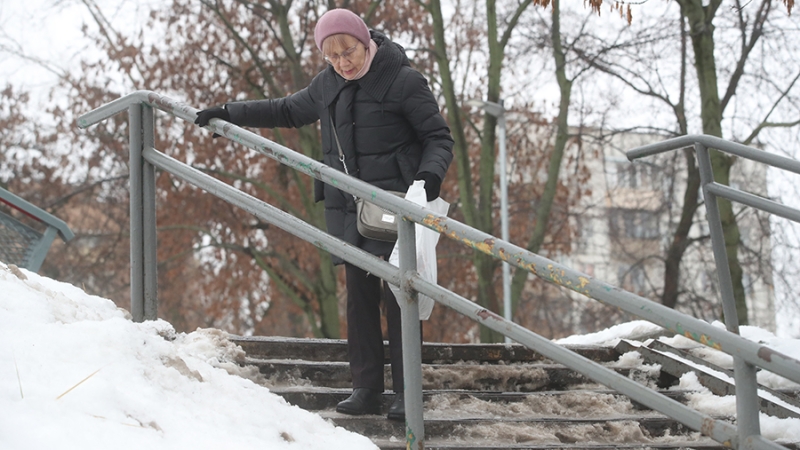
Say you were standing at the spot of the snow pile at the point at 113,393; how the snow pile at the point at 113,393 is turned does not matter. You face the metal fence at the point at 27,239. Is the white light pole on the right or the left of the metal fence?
right

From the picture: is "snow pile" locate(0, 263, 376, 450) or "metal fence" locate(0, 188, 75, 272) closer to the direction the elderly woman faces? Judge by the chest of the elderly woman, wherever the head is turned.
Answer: the snow pile

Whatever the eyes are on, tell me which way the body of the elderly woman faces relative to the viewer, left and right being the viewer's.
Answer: facing the viewer and to the left of the viewer

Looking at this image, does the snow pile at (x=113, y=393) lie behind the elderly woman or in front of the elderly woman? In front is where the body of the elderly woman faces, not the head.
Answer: in front

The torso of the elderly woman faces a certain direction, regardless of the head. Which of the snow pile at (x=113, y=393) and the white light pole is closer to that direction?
the snow pile

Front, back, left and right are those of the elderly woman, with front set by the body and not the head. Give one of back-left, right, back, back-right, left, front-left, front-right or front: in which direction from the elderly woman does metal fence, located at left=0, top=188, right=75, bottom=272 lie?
right

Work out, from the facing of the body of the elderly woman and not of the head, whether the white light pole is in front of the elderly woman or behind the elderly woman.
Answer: behind
